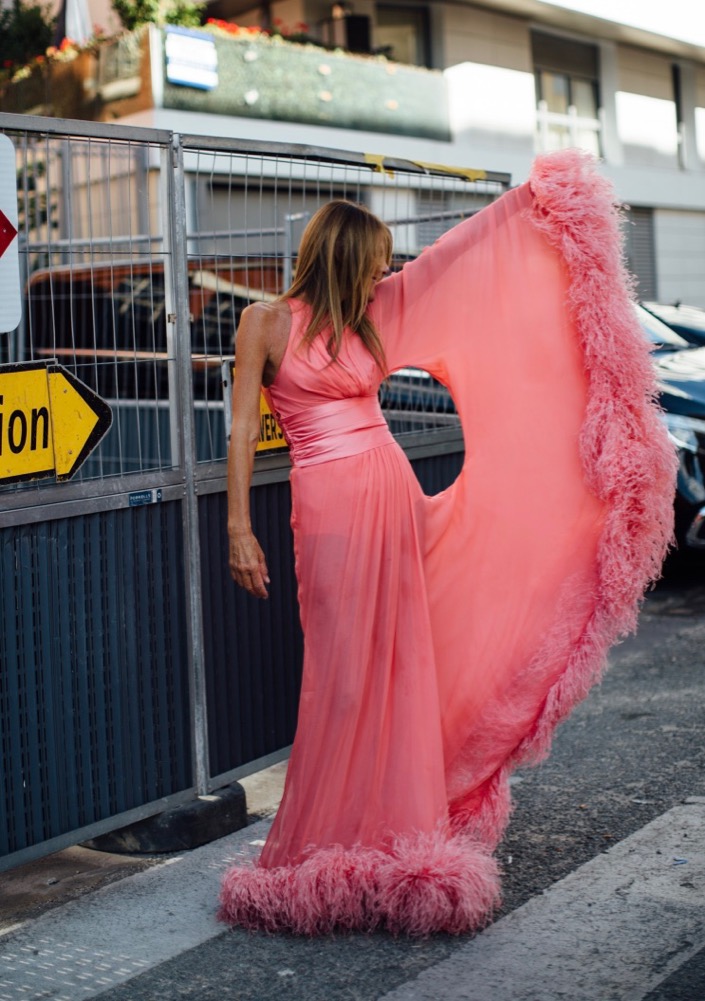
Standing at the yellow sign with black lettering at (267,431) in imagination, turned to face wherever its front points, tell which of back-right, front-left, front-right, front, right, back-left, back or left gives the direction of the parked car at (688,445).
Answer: back-left

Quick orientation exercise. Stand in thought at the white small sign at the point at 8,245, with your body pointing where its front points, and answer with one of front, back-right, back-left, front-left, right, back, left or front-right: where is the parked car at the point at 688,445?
back-left

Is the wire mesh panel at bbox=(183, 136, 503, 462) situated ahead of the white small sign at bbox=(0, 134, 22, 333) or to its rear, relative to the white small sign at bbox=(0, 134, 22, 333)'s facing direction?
to the rear

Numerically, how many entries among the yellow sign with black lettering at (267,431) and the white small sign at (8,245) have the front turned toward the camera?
2

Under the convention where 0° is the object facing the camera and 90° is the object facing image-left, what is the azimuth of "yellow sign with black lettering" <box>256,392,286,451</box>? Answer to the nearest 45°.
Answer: approximately 0°
